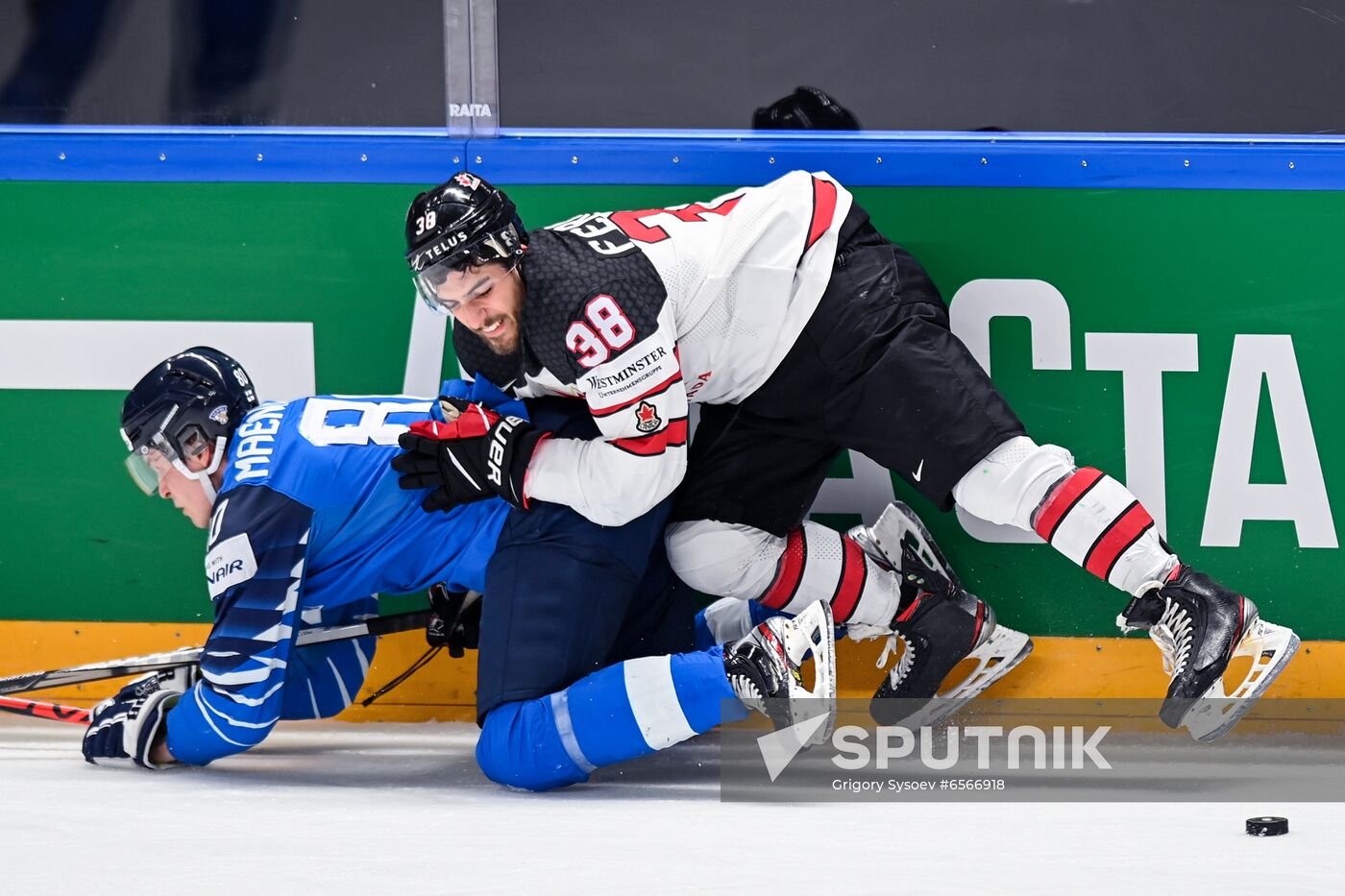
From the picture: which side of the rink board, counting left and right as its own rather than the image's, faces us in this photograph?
front

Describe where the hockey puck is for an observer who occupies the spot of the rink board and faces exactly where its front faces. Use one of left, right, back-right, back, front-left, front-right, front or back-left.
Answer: front
